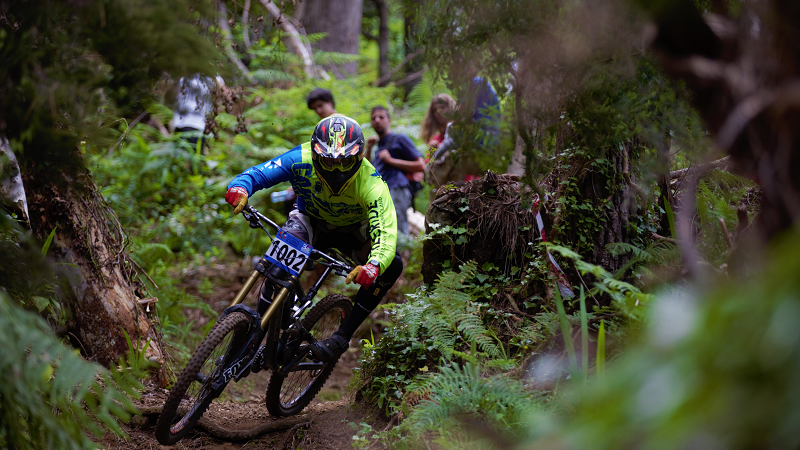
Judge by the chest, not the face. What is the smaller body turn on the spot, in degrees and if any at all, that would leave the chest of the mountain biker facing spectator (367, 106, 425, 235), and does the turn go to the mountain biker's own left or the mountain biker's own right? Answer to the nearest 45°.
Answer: approximately 180°

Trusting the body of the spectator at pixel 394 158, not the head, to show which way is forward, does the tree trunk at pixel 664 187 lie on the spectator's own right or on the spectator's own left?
on the spectator's own left

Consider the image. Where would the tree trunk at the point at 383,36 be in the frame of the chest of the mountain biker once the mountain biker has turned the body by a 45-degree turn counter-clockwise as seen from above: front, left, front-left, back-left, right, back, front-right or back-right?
back-left

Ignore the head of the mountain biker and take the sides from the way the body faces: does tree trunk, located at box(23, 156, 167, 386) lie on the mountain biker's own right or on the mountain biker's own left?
on the mountain biker's own right

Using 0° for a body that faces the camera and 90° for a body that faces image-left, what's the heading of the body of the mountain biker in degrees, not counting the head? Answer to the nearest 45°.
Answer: approximately 0°

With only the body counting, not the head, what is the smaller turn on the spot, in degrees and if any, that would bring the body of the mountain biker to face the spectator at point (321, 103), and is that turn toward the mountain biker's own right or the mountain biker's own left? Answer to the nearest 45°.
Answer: approximately 180°

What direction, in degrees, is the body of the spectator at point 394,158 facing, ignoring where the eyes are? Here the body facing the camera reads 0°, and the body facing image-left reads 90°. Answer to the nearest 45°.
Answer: approximately 45°

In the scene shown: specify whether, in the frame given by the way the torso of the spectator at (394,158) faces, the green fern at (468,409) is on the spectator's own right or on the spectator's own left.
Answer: on the spectator's own left

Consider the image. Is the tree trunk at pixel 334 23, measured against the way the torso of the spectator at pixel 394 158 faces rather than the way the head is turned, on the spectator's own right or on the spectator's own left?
on the spectator's own right
